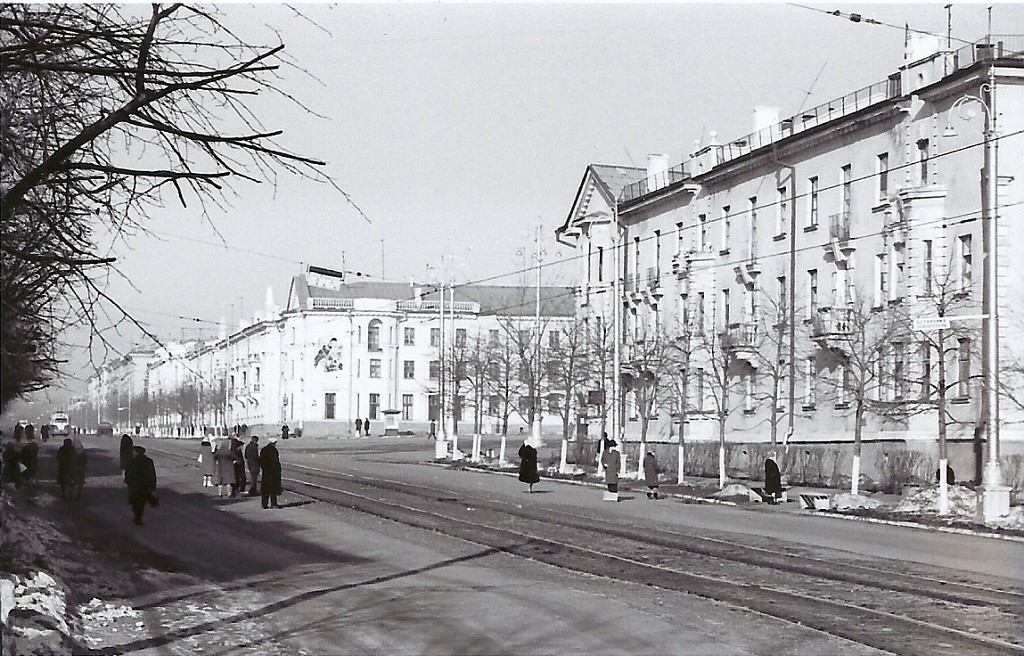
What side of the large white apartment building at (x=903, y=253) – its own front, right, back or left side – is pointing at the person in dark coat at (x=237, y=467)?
front

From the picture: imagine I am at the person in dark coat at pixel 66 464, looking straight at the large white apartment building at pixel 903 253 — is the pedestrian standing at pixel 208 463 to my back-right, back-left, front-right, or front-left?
front-left

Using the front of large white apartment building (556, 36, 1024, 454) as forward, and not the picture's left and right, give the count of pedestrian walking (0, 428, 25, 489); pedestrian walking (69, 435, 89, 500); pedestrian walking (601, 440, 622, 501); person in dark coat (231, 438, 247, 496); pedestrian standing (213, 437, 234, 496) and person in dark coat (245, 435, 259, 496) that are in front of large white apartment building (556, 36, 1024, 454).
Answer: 6

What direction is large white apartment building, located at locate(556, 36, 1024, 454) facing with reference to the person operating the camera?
facing the viewer and to the left of the viewer

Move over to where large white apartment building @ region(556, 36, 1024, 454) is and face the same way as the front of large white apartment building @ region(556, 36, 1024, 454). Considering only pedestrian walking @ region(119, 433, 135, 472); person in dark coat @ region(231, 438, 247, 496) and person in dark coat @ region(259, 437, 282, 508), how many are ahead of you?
3

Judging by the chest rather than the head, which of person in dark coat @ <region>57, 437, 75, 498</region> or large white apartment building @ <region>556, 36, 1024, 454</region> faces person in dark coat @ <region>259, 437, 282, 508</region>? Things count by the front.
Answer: the large white apartment building

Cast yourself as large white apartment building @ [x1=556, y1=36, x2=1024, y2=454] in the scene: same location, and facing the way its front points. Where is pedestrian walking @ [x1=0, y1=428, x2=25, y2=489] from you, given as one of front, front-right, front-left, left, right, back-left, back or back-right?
front

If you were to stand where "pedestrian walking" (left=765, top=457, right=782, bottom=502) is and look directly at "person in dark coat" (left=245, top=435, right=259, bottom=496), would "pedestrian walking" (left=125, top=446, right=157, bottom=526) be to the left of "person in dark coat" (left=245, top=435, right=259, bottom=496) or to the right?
left
